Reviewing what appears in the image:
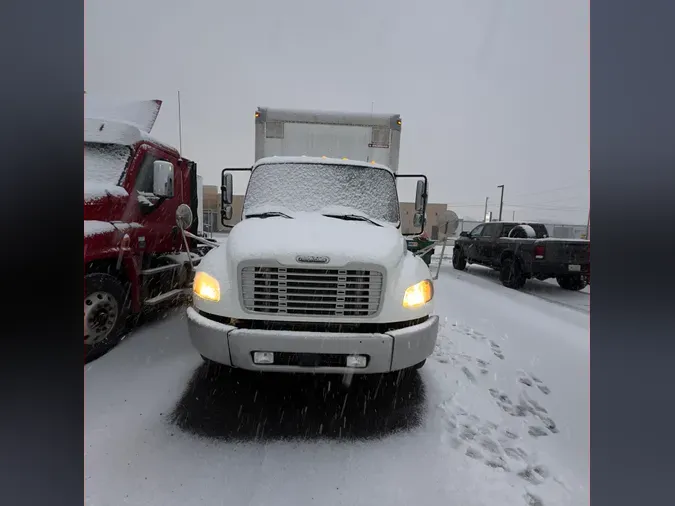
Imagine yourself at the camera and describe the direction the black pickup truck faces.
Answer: facing away from the viewer and to the left of the viewer

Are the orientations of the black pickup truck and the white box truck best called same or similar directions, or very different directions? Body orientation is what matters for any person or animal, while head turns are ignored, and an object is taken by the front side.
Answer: very different directions

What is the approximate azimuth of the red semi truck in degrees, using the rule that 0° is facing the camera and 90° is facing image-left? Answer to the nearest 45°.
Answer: approximately 45°

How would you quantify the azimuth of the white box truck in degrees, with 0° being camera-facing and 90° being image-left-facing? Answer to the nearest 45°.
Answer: approximately 0°

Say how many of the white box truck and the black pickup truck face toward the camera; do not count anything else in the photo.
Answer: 1

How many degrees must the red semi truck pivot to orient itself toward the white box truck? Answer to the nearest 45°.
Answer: approximately 90° to its left

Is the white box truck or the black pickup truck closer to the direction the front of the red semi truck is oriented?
the white box truck

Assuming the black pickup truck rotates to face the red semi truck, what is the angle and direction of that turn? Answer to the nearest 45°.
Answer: approximately 90° to its left

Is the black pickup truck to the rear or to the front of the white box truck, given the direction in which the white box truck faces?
to the rear
